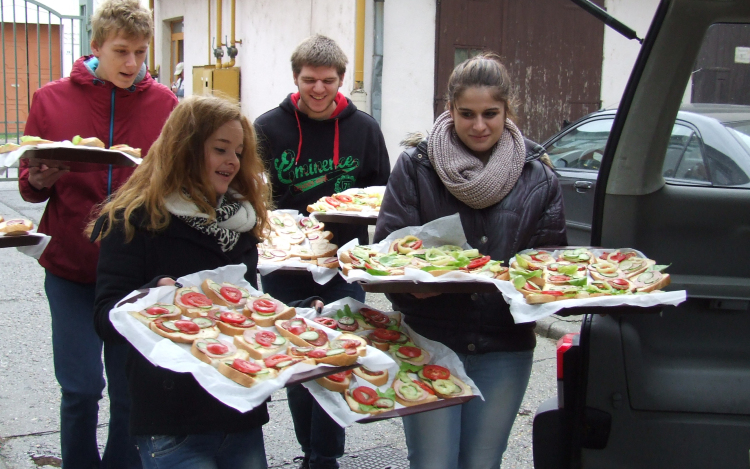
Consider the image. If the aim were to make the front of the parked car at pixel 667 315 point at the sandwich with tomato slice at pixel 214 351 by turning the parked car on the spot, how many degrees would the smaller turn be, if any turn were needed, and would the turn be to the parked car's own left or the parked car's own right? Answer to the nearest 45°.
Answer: approximately 180°

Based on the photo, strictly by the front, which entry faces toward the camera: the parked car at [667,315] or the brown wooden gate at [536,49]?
the brown wooden gate

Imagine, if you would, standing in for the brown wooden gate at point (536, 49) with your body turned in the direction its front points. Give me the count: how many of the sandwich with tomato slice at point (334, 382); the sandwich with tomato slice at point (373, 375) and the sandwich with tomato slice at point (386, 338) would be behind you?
0

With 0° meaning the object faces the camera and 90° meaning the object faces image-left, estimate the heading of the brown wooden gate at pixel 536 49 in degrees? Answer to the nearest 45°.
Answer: approximately 0°

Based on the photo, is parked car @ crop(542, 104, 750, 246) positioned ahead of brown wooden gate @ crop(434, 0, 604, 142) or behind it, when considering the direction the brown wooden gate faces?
ahead

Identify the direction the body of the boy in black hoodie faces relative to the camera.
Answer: toward the camera

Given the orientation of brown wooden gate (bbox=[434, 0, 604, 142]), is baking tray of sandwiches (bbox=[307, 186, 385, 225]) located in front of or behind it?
in front

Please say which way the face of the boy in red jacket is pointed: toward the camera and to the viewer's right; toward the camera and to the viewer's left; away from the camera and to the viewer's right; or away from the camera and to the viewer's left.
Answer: toward the camera and to the viewer's right

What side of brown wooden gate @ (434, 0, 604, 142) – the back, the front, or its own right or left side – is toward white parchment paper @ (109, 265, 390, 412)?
front

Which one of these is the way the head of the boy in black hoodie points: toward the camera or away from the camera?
toward the camera

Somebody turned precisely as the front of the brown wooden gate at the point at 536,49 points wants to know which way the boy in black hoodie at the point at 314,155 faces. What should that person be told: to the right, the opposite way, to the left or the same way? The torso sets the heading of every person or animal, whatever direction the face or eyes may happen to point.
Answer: the same way

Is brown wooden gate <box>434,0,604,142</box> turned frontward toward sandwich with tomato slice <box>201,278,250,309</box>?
yes

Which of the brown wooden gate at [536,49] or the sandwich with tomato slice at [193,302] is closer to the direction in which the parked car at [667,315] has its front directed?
the brown wooden gate

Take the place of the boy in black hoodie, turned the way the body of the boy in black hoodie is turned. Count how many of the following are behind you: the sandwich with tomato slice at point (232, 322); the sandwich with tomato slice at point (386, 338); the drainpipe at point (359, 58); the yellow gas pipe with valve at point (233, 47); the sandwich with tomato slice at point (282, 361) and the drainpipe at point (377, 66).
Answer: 3

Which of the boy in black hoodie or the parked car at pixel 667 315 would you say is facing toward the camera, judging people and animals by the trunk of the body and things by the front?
the boy in black hoodie

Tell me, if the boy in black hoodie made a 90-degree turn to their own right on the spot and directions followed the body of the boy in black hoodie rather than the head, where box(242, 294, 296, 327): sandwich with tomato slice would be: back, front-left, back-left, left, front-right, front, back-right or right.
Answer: left

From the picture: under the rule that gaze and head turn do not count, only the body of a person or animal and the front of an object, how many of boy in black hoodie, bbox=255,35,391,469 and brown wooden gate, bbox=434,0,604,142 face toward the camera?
2
